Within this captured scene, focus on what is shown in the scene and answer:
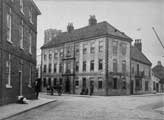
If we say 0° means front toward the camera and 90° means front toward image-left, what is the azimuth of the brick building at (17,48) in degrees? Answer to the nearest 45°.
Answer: approximately 315°

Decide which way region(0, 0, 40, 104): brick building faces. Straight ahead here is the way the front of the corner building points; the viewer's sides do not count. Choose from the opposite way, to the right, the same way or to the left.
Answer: to the left

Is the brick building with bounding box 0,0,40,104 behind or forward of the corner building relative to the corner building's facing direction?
forward

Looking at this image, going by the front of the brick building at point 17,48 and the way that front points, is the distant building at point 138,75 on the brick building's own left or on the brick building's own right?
on the brick building's own left

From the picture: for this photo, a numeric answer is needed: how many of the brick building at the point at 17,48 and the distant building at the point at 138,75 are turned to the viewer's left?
0

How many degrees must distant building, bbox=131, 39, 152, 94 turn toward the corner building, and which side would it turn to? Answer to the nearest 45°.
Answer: approximately 90° to its right

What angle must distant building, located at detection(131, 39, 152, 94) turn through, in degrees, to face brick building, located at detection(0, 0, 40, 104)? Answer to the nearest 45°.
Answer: approximately 45° to its right

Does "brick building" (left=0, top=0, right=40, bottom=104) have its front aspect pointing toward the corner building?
no

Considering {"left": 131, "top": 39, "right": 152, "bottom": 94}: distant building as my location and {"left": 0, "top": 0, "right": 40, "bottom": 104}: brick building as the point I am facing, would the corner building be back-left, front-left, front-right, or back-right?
front-right

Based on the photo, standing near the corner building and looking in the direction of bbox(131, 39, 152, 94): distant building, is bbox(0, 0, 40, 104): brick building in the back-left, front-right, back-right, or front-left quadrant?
back-right

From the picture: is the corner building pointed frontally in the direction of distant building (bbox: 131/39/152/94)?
no

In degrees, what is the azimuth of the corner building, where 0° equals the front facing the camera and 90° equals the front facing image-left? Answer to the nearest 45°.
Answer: approximately 45°
